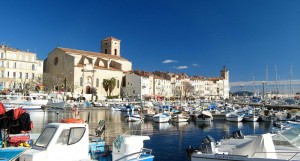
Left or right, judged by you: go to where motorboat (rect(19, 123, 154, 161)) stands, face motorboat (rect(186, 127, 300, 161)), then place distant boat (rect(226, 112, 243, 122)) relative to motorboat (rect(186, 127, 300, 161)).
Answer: left

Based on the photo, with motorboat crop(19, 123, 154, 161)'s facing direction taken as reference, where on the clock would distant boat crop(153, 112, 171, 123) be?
The distant boat is roughly at 5 o'clock from the motorboat.

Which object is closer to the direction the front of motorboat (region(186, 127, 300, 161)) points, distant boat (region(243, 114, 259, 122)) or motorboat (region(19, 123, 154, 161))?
the distant boat

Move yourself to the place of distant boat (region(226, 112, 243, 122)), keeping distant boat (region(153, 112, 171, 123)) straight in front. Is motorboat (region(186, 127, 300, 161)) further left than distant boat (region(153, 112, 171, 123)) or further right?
left

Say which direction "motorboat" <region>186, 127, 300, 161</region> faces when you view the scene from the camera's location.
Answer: facing to the right of the viewer

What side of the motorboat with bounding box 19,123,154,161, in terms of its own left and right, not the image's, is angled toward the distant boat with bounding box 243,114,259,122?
back

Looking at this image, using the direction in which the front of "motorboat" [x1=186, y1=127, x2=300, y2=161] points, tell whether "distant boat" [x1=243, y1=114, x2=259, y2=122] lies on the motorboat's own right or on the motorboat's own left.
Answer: on the motorboat's own left
